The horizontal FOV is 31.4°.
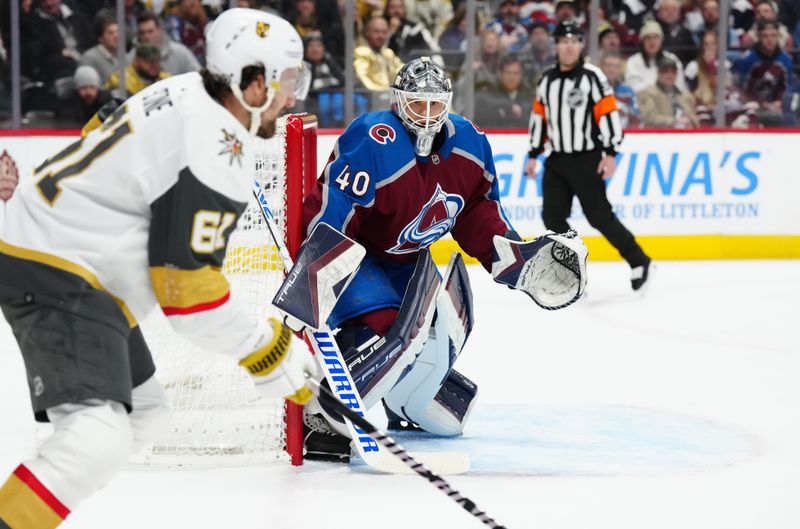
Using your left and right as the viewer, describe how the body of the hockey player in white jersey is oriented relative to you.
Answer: facing to the right of the viewer

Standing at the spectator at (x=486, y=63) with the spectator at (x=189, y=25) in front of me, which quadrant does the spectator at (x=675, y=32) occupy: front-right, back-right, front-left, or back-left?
back-right

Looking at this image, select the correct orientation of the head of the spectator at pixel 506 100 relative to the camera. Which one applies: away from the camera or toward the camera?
toward the camera

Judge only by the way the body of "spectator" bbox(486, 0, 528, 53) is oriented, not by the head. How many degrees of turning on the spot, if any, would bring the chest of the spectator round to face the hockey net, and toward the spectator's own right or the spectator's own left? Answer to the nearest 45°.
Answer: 0° — they already face it

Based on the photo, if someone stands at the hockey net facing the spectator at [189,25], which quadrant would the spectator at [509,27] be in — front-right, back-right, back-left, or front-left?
front-right

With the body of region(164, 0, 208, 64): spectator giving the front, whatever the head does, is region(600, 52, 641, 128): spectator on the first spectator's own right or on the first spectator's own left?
on the first spectator's own left

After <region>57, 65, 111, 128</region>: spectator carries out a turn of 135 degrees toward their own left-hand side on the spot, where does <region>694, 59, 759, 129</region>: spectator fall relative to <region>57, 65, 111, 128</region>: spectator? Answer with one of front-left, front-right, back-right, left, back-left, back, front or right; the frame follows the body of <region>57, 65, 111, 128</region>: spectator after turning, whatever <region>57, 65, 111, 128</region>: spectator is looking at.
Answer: front-right

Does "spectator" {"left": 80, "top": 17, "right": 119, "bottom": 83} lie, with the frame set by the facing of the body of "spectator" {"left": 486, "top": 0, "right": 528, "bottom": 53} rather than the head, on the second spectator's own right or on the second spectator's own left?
on the second spectator's own right

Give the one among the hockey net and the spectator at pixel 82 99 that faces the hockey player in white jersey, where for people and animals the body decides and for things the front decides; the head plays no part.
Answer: the spectator

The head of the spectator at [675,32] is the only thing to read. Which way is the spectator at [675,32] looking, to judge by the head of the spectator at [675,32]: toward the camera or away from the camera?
toward the camera

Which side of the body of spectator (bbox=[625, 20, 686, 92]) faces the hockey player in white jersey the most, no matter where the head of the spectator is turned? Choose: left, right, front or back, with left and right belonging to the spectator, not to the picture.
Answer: front

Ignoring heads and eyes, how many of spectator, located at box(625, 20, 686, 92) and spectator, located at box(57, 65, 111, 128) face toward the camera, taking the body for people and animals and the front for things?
2

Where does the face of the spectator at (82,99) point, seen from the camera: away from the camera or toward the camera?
toward the camera

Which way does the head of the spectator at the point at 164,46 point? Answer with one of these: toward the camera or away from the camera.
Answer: toward the camera
